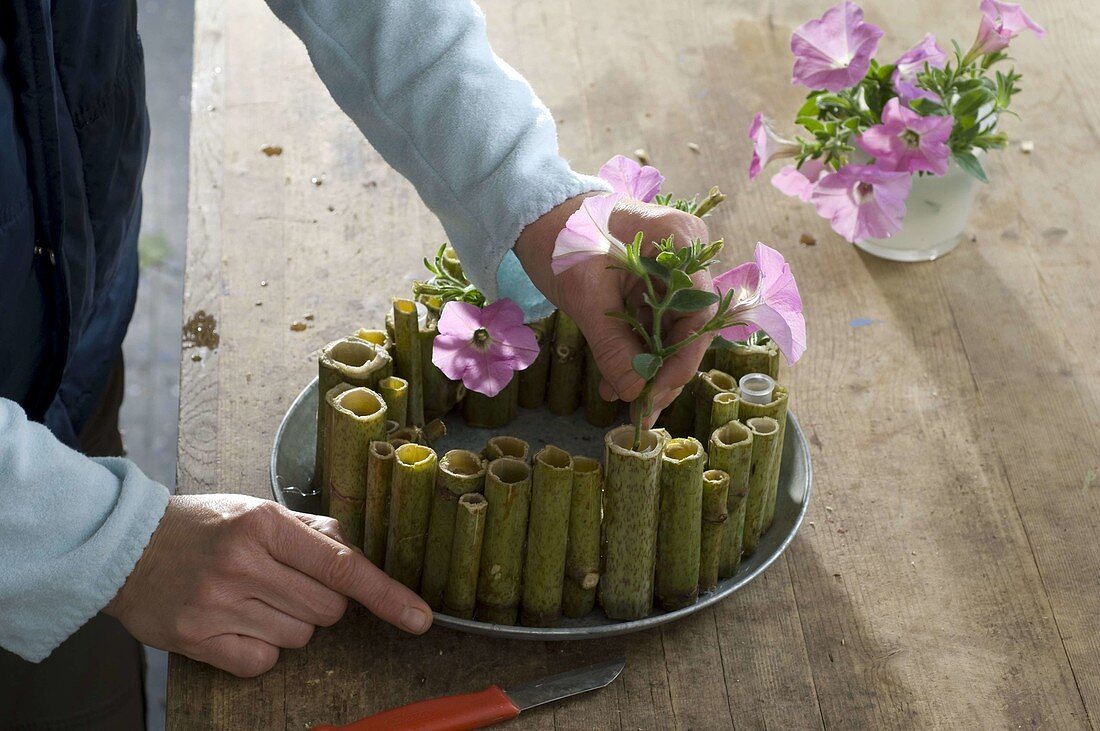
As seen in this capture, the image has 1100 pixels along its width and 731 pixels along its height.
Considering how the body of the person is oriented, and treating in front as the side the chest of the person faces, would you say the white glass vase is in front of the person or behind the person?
in front

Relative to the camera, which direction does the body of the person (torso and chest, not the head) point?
to the viewer's right

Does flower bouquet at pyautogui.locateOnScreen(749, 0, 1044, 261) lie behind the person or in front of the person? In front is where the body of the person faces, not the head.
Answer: in front
